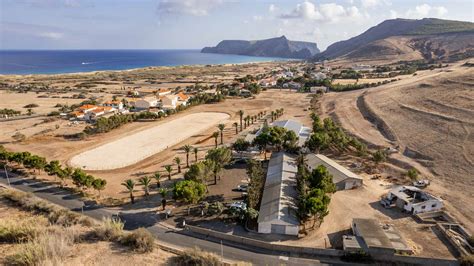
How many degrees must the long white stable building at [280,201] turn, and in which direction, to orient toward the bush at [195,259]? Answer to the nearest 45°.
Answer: approximately 45° to its right

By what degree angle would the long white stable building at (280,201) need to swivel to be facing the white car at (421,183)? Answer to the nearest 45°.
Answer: approximately 135° to its left

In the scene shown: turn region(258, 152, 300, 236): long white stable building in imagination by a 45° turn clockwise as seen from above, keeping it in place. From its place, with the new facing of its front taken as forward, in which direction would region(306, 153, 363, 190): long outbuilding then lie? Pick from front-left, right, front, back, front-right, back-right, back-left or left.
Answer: back

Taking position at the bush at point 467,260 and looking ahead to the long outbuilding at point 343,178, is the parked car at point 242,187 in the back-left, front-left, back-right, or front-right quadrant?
front-left

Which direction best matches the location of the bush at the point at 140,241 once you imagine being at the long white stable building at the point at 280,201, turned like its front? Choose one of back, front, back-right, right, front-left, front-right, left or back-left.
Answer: front-right

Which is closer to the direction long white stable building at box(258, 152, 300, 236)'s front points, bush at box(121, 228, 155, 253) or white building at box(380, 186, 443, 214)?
the bush

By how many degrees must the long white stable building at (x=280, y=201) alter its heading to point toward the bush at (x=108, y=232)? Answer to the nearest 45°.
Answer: approximately 45° to its right

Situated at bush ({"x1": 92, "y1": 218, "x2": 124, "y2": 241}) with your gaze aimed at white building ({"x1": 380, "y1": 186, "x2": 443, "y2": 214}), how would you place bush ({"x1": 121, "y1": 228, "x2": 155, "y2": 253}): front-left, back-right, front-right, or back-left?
front-right

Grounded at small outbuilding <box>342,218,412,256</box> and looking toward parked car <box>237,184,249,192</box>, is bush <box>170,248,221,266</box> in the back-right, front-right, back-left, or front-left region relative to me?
front-left

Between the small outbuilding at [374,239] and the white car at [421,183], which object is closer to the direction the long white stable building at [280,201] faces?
the small outbuilding

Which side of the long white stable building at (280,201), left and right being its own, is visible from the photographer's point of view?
front

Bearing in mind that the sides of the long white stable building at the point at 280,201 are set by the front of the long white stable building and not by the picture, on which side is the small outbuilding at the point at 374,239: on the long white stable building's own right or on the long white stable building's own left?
on the long white stable building's own left
